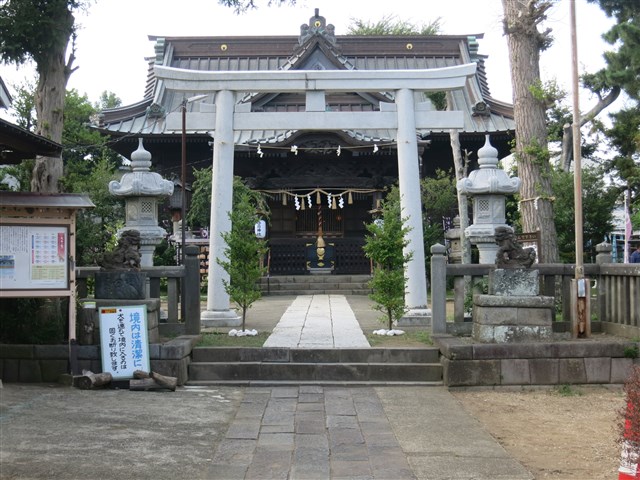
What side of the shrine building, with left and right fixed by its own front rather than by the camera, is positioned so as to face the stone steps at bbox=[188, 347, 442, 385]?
front

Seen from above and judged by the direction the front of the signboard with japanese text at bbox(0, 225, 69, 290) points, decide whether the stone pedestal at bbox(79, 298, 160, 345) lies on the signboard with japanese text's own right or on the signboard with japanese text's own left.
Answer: on the signboard with japanese text's own left

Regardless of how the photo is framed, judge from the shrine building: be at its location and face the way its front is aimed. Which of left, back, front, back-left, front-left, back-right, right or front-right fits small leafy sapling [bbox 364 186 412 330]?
front

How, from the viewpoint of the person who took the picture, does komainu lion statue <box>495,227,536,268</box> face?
facing to the left of the viewer

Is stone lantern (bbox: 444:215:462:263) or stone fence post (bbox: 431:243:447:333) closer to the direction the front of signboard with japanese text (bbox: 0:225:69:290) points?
the stone fence post

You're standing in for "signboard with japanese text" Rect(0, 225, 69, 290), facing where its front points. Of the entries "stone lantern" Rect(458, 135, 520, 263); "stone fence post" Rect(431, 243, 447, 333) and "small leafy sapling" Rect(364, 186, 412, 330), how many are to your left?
3

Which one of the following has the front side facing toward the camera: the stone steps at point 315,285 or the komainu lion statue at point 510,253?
the stone steps

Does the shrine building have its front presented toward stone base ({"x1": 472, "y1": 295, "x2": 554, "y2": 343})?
yes

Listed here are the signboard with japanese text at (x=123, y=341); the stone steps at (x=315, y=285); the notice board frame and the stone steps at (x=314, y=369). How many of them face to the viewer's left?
0

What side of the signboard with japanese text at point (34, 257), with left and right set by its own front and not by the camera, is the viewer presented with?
front

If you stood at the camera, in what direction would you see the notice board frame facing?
facing the viewer

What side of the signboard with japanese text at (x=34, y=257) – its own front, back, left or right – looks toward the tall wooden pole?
left

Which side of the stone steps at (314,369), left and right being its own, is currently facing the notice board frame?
right

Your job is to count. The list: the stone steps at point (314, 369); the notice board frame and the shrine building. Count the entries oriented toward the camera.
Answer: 3
